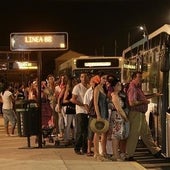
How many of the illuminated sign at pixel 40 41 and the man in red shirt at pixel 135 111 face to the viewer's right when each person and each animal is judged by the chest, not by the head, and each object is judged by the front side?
1

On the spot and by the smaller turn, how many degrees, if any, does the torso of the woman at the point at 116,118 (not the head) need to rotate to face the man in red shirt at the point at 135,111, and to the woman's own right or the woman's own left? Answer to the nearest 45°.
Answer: approximately 45° to the woman's own left

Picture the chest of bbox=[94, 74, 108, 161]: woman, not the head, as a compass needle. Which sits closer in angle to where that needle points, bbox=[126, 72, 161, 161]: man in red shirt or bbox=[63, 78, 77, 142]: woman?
the man in red shirt

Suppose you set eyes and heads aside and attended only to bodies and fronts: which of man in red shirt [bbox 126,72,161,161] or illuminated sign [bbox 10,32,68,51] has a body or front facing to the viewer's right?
the man in red shirt

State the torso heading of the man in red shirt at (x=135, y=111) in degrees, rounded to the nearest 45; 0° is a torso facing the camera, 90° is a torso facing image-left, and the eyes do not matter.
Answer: approximately 270°

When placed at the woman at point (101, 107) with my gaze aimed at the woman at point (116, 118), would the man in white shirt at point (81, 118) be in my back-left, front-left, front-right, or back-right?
back-left

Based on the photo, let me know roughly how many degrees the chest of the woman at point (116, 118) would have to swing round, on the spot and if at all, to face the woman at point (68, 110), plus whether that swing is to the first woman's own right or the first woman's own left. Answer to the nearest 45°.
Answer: approximately 135° to the first woman's own left

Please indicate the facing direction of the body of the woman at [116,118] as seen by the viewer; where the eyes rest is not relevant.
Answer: to the viewer's right

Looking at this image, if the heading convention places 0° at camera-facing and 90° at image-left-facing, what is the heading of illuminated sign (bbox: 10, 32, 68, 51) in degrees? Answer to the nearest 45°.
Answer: approximately 0°

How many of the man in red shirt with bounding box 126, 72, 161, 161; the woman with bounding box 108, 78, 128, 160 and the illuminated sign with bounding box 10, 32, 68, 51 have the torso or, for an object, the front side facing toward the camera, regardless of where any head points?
1

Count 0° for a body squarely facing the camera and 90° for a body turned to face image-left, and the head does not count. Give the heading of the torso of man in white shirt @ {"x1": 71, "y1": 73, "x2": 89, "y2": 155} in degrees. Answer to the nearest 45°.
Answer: approximately 315°
